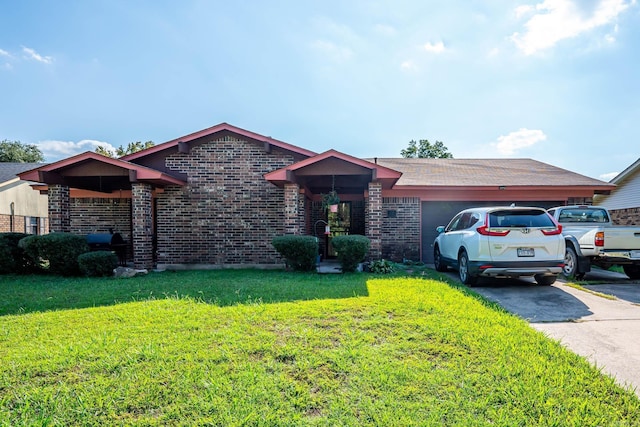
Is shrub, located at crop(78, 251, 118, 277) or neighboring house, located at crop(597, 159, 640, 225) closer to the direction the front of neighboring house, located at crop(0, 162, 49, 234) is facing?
the shrub

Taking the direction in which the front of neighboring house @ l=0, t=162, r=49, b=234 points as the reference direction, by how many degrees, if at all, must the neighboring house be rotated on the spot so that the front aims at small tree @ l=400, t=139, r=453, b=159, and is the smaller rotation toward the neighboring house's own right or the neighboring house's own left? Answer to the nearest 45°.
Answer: approximately 90° to the neighboring house's own left

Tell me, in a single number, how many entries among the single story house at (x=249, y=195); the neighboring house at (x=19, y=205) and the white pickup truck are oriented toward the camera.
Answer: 2

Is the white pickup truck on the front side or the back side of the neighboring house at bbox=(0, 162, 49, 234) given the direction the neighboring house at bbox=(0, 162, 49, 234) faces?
on the front side

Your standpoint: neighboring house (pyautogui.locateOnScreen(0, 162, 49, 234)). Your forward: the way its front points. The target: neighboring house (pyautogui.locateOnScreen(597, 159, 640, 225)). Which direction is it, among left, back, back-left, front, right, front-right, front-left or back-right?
front-left

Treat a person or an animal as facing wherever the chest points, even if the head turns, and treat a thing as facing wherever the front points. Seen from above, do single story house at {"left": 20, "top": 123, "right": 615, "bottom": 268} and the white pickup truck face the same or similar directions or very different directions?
very different directions

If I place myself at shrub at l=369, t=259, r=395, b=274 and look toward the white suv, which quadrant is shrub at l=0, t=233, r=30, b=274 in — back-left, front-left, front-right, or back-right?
back-right

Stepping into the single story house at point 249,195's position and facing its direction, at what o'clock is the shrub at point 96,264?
The shrub is roughly at 2 o'clock from the single story house.

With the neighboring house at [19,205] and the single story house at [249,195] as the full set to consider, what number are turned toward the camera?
2

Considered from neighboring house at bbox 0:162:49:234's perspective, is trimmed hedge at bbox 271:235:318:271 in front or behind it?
in front
